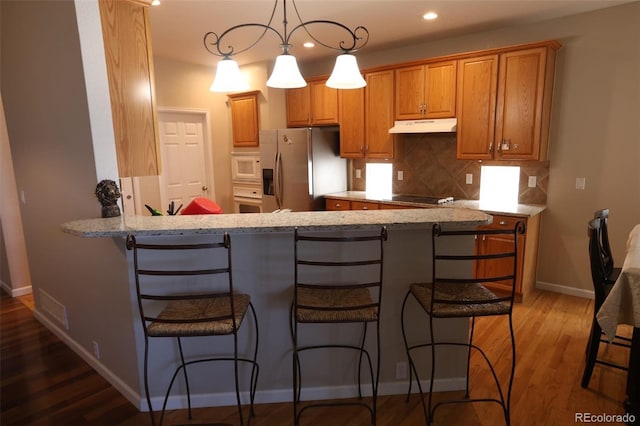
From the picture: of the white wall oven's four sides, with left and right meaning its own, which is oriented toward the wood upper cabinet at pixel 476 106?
left

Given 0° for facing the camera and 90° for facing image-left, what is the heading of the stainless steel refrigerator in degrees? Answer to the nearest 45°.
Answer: approximately 45°

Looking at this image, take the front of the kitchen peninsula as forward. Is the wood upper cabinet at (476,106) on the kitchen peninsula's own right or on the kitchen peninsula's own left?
on the kitchen peninsula's own left

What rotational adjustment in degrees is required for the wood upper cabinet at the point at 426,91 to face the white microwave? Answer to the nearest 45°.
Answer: approximately 45° to its right

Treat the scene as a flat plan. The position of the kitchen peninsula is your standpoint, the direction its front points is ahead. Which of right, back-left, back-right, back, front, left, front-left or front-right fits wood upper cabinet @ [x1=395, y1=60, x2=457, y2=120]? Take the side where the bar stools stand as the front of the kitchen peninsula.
back-left

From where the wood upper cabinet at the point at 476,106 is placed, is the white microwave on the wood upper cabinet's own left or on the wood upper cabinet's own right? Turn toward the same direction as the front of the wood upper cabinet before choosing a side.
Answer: on the wood upper cabinet's own right

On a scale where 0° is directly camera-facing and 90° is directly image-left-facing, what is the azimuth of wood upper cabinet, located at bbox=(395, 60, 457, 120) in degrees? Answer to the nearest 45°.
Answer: approximately 45°
